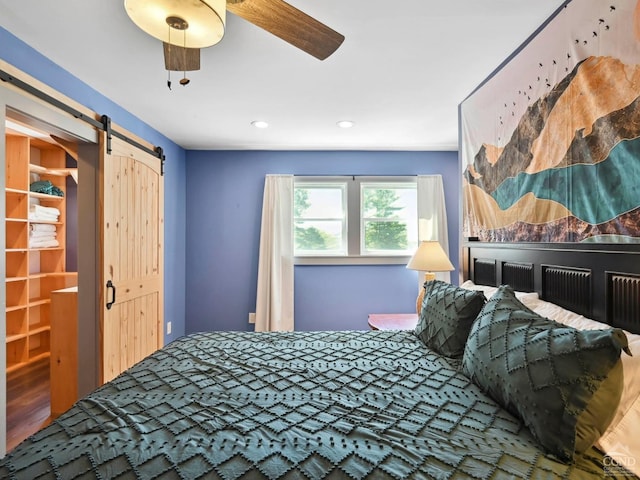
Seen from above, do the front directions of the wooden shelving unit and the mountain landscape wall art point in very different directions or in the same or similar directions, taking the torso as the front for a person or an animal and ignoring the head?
very different directions

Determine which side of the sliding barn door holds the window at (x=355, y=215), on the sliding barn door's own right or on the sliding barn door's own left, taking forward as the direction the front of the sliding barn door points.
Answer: on the sliding barn door's own left

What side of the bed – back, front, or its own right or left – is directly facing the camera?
left

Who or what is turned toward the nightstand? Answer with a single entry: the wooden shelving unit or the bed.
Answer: the wooden shelving unit

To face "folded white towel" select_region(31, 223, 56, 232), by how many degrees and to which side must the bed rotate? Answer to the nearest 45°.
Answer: approximately 45° to its right

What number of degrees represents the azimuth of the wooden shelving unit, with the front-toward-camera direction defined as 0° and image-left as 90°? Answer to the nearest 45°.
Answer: approximately 315°

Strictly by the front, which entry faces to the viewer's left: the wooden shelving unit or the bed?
the bed

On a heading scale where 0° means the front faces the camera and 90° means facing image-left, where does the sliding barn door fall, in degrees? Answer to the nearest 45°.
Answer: approximately 315°

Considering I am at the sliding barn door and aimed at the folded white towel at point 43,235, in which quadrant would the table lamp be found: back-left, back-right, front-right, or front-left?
back-right

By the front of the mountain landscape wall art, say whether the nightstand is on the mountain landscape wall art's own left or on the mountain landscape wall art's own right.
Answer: on the mountain landscape wall art's own right
